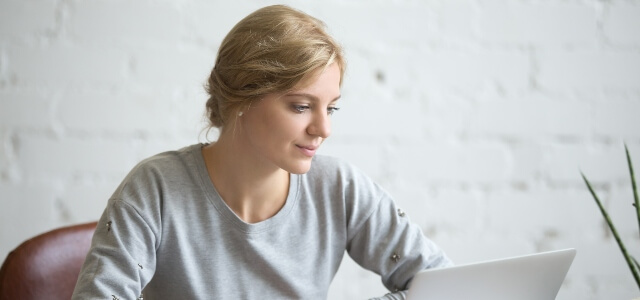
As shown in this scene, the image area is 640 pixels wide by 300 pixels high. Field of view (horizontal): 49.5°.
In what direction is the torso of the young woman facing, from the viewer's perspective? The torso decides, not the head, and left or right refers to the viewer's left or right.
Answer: facing the viewer and to the right of the viewer

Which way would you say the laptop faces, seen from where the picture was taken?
facing away from the viewer and to the left of the viewer

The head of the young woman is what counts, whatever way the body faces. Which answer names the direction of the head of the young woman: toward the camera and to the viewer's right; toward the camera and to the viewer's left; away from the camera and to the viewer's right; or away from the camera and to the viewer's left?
toward the camera and to the viewer's right

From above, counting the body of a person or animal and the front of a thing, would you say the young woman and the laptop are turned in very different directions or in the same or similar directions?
very different directions
